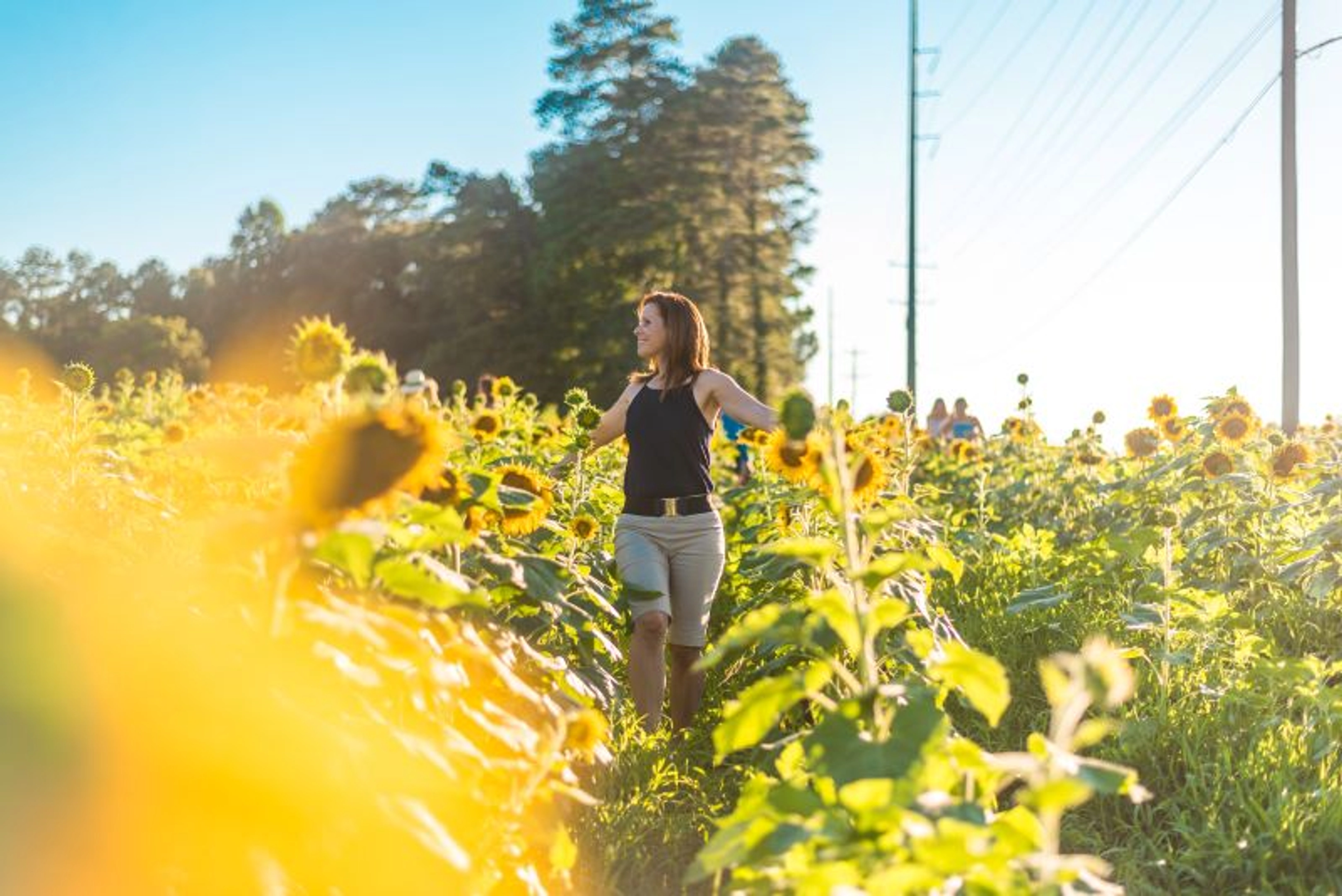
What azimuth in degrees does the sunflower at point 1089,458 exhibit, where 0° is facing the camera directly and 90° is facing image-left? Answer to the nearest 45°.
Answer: approximately 0°

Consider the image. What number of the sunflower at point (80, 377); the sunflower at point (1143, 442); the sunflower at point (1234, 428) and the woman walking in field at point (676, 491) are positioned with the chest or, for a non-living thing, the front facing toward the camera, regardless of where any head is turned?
4

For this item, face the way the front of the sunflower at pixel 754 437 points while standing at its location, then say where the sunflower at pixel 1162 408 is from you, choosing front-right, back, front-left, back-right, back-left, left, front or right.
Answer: back-left

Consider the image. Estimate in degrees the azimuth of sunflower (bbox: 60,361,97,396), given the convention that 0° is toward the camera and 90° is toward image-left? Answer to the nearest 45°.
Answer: approximately 0°

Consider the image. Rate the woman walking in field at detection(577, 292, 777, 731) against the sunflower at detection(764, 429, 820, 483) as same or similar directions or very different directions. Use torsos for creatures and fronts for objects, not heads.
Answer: same or similar directions

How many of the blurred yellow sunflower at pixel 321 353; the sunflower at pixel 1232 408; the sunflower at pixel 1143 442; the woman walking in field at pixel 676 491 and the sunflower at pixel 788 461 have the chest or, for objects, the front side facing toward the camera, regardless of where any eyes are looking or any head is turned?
5

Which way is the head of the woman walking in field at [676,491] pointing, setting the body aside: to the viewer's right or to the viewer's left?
to the viewer's left

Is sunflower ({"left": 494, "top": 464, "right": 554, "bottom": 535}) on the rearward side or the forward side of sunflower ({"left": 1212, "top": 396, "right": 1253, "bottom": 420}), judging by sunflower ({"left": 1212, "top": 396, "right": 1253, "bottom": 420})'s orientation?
on the forward side

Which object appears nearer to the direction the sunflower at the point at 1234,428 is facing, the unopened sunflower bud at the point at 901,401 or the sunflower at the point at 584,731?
the sunflower

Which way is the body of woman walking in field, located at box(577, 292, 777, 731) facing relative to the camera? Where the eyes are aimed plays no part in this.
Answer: toward the camera

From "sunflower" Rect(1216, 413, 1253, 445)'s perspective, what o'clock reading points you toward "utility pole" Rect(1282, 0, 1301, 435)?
The utility pole is roughly at 6 o'clock from the sunflower.

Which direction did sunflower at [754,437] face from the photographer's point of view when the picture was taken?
facing the viewer

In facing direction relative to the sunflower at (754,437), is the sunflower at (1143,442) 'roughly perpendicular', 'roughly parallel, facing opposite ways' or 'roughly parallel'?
roughly parallel

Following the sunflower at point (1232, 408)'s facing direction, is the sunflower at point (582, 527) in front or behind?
in front
